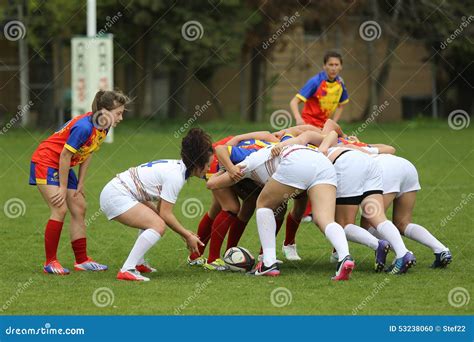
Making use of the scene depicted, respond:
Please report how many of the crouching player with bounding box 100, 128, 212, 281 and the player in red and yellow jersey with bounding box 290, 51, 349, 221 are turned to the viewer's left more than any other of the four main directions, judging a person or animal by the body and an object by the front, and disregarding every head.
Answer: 0

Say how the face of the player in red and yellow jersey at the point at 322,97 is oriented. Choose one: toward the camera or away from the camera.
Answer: toward the camera

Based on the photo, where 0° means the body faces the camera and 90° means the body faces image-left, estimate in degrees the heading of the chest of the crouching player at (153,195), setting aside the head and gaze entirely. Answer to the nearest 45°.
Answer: approximately 270°

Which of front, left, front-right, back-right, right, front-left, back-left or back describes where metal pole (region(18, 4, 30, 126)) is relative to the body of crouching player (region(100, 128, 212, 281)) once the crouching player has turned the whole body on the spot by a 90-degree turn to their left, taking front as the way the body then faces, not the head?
front

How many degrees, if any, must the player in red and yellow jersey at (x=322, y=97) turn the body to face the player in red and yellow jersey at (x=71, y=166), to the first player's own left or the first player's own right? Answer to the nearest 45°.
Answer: approximately 90° to the first player's own right

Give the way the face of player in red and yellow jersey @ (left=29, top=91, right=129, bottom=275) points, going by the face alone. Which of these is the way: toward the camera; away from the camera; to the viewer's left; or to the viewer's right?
to the viewer's right

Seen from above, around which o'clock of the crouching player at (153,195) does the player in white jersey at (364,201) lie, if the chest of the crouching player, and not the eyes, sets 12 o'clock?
The player in white jersey is roughly at 12 o'clock from the crouching player.

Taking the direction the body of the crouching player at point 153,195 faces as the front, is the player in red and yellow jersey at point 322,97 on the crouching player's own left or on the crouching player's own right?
on the crouching player's own left

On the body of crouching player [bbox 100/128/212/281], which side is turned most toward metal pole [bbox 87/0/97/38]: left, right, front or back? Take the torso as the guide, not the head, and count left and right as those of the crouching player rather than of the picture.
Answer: left

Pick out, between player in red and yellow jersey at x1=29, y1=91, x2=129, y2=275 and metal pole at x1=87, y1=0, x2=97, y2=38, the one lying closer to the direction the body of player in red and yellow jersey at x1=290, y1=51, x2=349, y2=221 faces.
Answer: the player in red and yellow jersey

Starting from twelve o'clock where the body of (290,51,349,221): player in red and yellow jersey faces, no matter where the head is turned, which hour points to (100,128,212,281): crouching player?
The crouching player is roughly at 2 o'clock from the player in red and yellow jersey.
